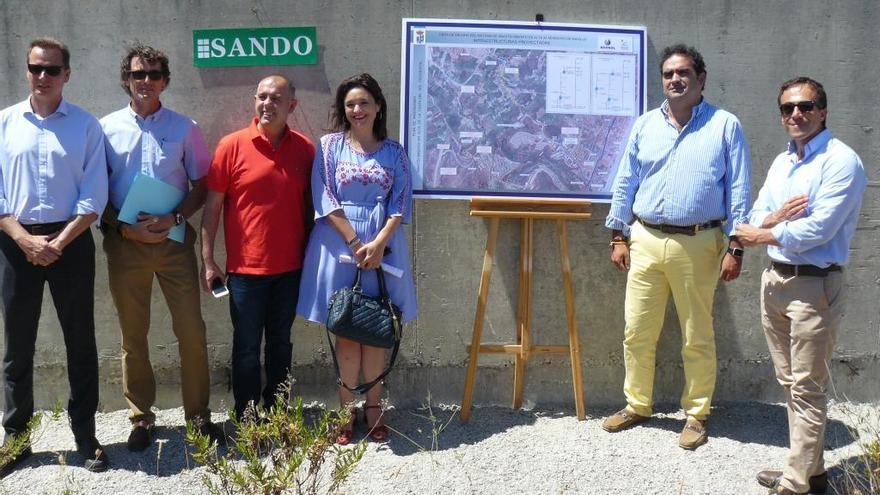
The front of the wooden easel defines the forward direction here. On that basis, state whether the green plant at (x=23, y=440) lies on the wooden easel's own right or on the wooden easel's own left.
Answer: on the wooden easel's own right

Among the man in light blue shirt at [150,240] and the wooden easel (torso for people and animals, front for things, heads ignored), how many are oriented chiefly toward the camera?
2

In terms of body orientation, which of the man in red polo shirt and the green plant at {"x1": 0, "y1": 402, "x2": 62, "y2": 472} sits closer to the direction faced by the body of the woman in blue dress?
the green plant

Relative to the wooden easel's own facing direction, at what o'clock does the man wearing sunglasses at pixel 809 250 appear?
The man wearing sunglasses is roughly at 10 o'clock from the wooden easel.

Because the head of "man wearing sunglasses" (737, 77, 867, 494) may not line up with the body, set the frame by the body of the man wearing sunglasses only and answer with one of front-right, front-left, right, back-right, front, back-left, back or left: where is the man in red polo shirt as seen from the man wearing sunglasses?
front-right

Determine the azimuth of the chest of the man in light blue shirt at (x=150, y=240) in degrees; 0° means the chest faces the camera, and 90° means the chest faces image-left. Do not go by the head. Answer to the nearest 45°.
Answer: approximately 0°

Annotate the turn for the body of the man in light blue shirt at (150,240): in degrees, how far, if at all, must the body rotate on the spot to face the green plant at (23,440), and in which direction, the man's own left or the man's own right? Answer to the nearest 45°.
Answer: approximately 45° to the man's own right

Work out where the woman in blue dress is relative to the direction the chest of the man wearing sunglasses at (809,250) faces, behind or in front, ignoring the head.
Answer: in front

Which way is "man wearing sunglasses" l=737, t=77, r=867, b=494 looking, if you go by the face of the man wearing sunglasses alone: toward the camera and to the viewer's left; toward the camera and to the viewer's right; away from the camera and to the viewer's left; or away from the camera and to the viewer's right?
toward the camera and to the viewer's left
